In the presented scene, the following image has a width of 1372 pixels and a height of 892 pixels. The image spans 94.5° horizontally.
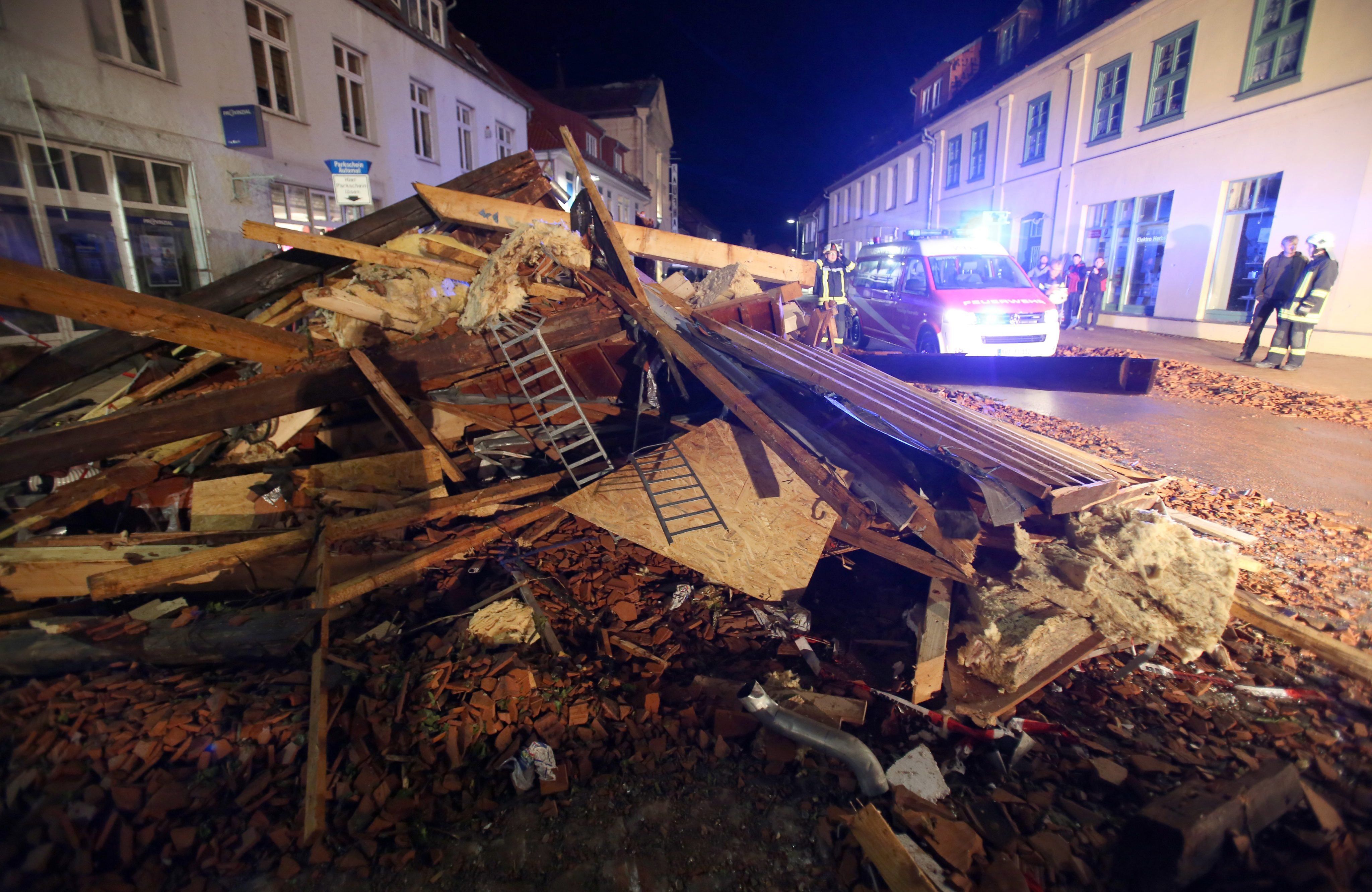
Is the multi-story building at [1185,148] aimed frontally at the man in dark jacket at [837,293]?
yes

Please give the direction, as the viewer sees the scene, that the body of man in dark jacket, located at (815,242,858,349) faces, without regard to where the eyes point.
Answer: toward the camera

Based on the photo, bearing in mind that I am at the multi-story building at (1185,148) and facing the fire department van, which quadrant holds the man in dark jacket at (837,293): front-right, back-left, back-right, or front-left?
front-right

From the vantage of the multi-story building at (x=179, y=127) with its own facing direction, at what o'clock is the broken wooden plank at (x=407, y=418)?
The broken wooden plank is roughly at 1 o'clock from the multi-story building.

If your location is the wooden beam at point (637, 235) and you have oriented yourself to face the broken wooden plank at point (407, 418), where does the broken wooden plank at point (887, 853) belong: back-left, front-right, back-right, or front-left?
front-left

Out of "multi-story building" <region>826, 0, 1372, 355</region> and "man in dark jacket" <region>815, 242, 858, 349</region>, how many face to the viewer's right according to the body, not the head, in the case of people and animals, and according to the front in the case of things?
0

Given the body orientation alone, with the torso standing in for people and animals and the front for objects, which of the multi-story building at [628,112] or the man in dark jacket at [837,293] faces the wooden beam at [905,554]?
the man in dark jacket

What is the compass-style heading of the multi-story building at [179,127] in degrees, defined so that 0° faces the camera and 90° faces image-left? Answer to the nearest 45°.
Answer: approximately 315°

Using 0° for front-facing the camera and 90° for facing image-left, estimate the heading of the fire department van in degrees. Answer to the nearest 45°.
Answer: approximately 315°

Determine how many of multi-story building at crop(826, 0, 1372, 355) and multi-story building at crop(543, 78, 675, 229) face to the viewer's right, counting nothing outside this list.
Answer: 1

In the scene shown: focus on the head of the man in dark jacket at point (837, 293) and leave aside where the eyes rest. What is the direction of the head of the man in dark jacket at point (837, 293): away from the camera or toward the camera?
toward the camera

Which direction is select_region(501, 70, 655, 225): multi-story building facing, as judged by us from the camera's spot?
facing the viewer and to the right of the viewer

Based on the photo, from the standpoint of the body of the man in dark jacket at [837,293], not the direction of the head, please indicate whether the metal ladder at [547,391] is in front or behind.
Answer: in front

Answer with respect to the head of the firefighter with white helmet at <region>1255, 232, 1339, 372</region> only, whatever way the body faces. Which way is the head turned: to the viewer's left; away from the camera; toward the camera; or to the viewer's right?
to the viewer's left
